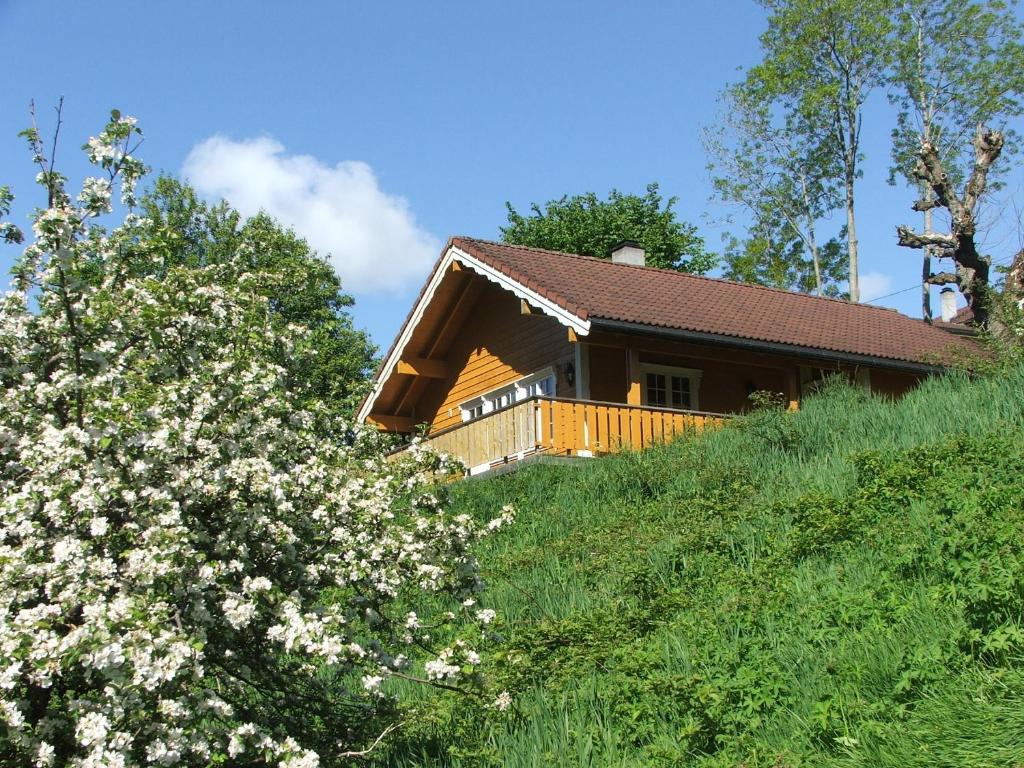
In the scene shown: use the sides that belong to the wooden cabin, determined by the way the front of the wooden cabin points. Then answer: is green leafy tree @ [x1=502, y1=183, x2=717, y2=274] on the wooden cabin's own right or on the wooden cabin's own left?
on the wooden cabin's own right

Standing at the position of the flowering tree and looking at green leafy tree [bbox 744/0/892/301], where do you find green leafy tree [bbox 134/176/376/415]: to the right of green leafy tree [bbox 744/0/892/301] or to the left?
left

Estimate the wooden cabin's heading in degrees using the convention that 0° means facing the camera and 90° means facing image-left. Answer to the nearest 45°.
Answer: approximately 45°

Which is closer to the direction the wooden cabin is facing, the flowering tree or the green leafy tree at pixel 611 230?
the flowering tree

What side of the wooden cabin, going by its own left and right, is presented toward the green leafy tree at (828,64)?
back

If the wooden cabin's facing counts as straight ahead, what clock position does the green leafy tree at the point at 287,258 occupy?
The green leafy tree is roughly at 3 o'clock from the wooden cabin.

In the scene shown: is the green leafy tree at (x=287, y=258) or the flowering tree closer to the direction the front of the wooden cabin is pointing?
the flowering tree
